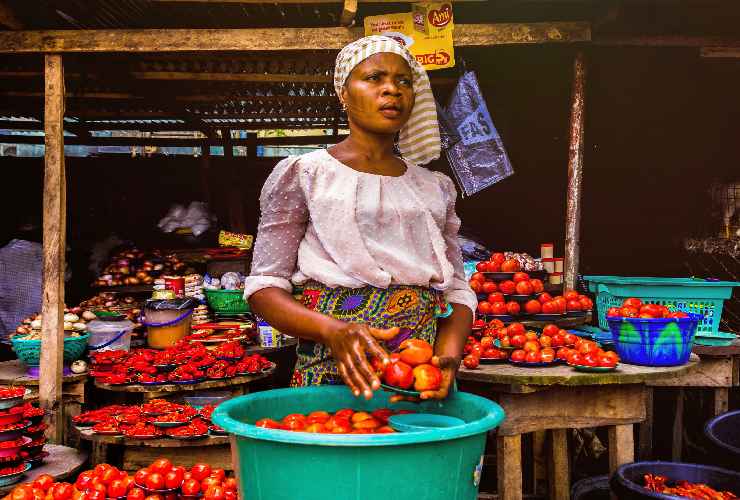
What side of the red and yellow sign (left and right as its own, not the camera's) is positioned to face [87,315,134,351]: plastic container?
right

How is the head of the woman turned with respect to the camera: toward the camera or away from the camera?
toward the camera

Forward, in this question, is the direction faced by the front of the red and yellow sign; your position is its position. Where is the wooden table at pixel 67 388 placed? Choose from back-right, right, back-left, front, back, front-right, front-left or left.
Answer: right

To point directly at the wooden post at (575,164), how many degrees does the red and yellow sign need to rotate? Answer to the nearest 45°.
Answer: approximately 90° to its left

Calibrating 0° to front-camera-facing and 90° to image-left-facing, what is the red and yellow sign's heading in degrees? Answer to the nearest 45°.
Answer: approximately 0°

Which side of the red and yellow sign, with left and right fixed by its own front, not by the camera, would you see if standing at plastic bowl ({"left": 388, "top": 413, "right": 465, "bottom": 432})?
front
